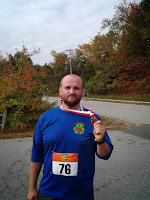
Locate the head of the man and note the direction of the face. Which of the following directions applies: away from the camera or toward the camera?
toward the camera

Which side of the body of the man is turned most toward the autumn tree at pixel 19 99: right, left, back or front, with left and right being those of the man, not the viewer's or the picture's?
back

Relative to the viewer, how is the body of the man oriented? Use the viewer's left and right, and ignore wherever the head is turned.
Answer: facing the viewer
